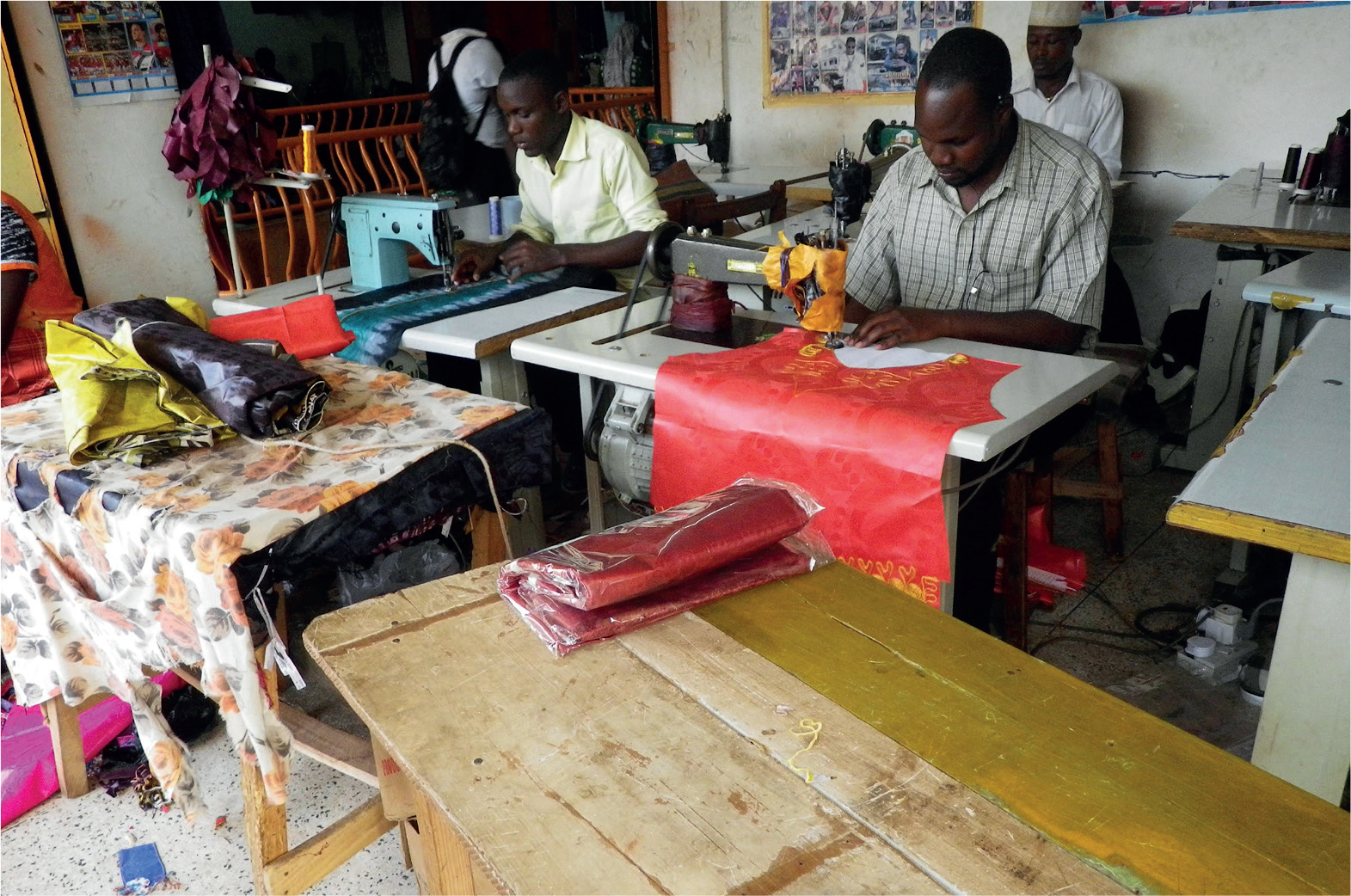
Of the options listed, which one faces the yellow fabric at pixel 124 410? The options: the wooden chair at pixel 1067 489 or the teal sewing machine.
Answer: the wooden chair

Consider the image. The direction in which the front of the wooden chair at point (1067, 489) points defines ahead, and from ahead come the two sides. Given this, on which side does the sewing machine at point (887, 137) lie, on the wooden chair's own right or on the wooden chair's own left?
on the wooden chair's own right

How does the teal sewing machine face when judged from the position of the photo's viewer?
facing away from the viewer and to the right of the viewer

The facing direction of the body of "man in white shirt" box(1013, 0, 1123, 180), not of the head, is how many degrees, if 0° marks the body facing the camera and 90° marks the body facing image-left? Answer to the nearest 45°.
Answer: approximately 45°

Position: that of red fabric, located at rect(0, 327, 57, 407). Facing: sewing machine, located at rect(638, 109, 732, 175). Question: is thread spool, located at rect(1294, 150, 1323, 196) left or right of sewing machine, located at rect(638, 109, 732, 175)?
right

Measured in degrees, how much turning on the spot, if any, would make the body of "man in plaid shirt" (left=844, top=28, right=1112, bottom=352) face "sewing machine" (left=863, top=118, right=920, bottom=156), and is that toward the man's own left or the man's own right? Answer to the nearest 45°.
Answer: approximately 135° to the man's own right

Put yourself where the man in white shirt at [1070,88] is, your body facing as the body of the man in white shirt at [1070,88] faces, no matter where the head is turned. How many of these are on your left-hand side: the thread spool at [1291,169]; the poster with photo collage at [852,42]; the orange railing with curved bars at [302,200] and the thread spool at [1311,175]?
2

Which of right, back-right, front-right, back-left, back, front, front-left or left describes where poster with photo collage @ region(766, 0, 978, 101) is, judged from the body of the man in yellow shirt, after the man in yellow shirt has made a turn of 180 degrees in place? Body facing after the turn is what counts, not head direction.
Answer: front

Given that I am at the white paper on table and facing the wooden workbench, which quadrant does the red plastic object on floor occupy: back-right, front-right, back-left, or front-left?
back-left

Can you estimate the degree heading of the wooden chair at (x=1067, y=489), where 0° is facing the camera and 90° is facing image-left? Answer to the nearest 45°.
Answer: approximately 45°
